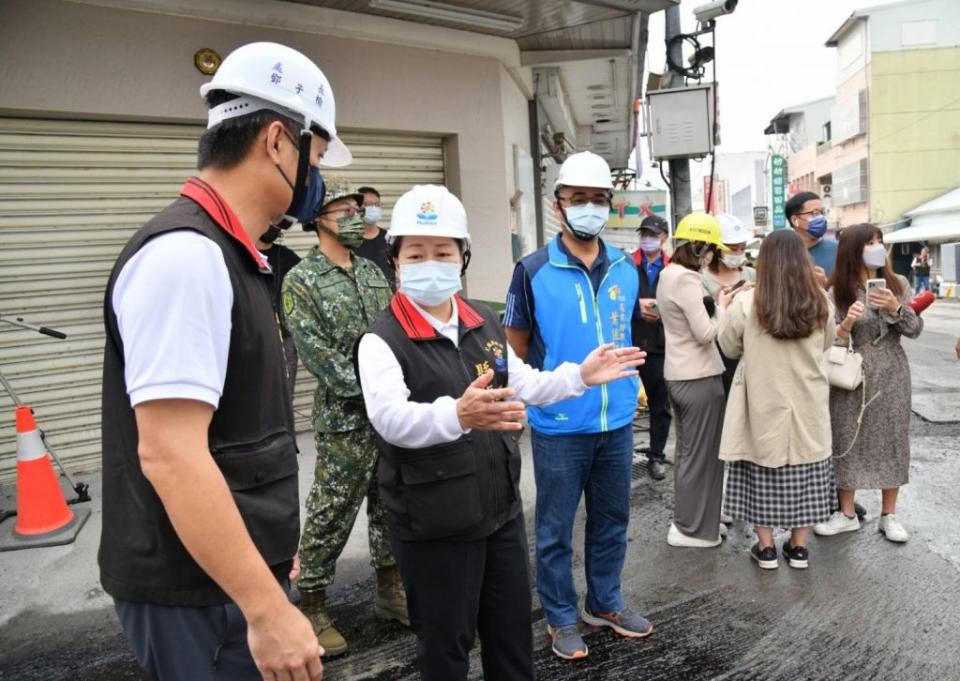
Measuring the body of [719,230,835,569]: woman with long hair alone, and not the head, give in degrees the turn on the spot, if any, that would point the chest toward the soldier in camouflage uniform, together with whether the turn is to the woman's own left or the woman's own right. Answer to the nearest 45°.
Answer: approximately 135° to the woman's own left

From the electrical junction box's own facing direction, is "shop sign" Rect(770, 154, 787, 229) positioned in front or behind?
behind

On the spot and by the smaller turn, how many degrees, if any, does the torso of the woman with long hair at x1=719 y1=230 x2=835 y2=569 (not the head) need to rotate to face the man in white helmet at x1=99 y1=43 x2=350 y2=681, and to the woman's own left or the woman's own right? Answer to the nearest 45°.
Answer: approximately 180°

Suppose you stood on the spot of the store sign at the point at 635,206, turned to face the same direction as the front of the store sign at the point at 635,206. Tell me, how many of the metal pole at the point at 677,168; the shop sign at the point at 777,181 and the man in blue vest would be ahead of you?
2

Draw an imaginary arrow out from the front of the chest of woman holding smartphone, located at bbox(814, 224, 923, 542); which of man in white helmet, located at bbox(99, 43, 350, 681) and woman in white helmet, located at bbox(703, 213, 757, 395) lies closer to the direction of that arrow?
the man in white helmet

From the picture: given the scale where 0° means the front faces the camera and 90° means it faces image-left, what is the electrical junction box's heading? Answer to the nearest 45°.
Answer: approximately 0°

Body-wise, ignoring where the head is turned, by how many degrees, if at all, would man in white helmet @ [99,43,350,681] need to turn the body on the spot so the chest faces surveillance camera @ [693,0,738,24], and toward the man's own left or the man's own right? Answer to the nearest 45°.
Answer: approximately 45° to the man's own left

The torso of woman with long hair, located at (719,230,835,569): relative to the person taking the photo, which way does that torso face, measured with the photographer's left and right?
facing away from the viewer

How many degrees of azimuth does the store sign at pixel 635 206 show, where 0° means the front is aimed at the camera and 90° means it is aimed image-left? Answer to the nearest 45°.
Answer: approximately 0°

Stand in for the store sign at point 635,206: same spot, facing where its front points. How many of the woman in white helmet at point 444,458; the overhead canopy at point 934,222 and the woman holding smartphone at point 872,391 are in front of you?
2

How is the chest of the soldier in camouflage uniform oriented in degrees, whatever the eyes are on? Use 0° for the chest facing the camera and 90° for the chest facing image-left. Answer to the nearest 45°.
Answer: approximately 315°
